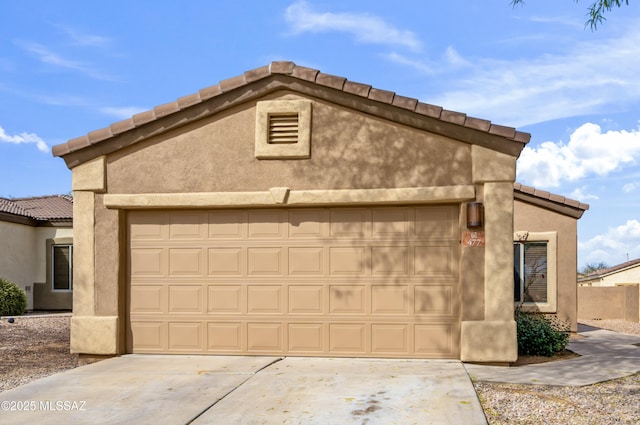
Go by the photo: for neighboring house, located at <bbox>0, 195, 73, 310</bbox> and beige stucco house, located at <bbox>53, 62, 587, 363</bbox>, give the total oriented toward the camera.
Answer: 2

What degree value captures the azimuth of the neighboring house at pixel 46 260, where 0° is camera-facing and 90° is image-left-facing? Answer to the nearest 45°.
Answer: approximately 0°

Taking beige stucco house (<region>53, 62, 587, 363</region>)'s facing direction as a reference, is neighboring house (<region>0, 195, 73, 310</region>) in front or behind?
behind

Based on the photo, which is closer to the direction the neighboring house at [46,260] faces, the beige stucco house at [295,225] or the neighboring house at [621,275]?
the beige stucco house

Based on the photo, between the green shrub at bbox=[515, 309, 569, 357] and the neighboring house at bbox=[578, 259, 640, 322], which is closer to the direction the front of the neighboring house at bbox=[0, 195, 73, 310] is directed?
the green shrub

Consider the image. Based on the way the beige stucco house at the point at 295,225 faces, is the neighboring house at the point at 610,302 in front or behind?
behind

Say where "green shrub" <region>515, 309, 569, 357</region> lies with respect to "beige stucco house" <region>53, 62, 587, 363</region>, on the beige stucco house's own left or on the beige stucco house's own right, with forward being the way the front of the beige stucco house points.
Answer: on the beige stucco house's own left

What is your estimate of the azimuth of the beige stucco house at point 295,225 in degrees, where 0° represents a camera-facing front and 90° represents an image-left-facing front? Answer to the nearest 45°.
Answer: approximately 0°
